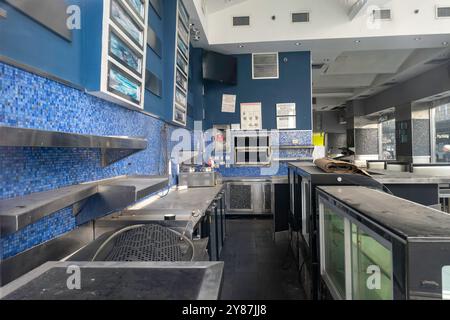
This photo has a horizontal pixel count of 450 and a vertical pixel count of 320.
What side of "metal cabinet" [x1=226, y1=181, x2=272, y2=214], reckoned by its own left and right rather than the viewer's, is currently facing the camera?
front

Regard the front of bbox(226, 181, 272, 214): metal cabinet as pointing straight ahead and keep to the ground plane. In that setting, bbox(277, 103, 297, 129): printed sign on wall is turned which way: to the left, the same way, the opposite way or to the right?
the same way

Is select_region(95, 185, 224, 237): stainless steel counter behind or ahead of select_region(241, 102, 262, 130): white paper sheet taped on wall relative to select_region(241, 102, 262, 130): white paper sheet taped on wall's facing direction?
ahead

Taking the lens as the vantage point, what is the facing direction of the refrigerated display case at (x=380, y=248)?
facing the viewer and to the left of the viewer

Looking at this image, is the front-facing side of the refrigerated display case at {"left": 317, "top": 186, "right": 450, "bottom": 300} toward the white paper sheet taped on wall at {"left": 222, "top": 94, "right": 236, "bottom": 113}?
no

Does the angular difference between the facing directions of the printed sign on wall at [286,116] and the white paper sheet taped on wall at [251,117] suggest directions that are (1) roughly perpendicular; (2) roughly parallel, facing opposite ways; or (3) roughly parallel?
roughly parallel

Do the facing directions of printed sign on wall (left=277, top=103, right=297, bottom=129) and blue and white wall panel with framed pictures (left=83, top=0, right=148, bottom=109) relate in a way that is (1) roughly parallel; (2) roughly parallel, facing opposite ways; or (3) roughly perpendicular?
roughly perpendicular

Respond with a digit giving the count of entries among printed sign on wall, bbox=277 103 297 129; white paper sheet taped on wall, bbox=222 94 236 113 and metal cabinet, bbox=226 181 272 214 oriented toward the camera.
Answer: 3

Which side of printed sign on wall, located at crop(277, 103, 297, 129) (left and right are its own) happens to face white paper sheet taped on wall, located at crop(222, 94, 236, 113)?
right

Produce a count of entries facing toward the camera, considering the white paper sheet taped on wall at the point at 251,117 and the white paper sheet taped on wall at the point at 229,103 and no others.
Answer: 2

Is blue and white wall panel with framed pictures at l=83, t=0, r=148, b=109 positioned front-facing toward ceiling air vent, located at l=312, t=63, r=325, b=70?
no

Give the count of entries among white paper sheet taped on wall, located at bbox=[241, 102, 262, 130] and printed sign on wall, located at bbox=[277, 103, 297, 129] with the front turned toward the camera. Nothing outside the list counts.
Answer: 2

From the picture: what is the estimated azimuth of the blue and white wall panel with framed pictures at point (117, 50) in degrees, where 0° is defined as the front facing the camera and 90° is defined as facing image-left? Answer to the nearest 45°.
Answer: approximately 315°

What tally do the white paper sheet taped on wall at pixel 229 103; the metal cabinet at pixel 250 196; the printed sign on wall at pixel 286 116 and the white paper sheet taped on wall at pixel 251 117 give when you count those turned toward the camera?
4

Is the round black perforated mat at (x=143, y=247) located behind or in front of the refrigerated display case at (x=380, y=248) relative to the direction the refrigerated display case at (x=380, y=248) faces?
in front

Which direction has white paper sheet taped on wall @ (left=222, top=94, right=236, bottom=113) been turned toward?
toward the camera

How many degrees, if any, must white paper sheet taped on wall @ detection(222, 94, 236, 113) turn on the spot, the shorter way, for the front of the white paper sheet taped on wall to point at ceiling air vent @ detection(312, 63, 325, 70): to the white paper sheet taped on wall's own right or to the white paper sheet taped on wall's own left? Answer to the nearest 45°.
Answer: approximately 135° to the white paper sheet taped on wall's own left

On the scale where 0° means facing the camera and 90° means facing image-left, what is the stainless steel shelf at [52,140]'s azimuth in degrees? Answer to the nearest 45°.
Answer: approximately 315°
